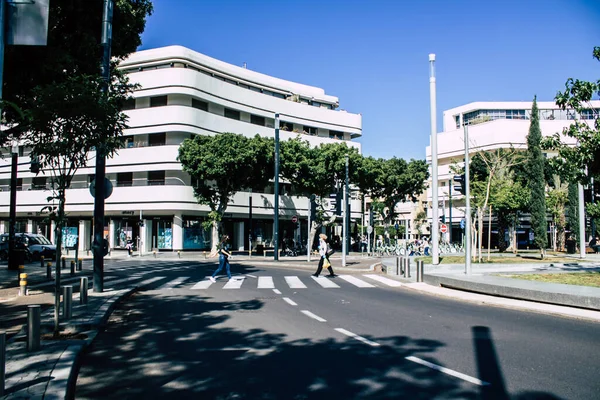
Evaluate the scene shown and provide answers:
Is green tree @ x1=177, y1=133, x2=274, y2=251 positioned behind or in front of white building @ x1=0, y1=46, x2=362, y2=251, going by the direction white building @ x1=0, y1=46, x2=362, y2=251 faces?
in front

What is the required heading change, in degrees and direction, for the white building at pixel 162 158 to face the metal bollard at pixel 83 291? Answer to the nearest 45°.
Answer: approximately 45° to its right

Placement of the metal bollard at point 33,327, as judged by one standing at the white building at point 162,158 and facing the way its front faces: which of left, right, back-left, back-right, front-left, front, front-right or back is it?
front-right

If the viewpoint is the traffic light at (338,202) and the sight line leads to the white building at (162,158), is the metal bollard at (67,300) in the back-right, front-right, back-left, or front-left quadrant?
back-left

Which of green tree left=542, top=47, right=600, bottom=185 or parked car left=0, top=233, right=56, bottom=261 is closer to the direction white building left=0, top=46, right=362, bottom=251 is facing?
the green tree

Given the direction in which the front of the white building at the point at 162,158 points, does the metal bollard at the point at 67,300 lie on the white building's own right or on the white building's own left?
on the white building's own right

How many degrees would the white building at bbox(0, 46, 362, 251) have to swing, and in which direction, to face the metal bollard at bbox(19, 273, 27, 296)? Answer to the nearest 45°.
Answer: approximately 45° to its right

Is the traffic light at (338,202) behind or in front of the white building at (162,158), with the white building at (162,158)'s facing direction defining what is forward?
in front
